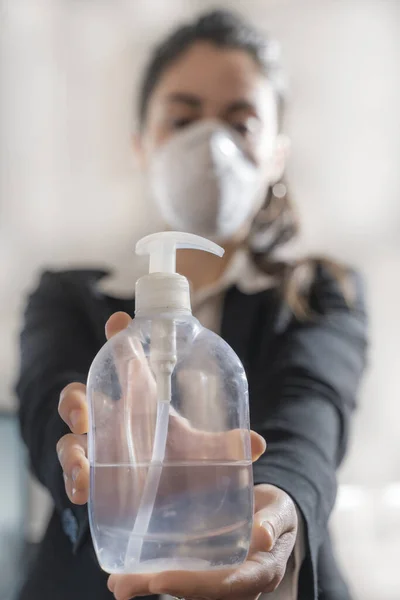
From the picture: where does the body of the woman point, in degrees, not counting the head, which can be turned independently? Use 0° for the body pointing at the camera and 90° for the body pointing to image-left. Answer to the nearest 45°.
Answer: approximately 0°
